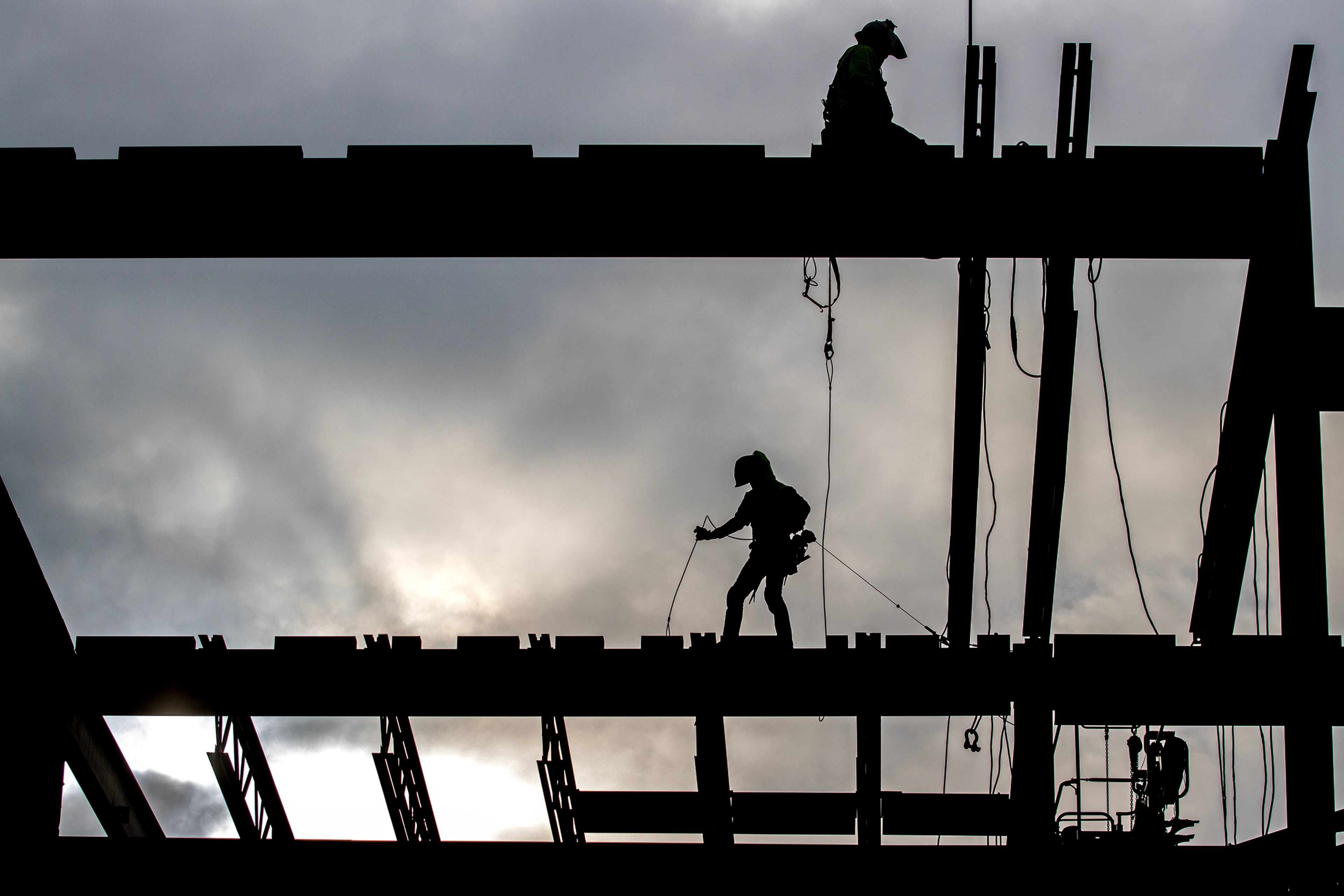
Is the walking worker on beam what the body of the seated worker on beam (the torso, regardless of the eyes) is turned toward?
no

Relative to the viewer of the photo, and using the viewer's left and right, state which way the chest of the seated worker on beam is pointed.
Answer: facing to the right of the viewer

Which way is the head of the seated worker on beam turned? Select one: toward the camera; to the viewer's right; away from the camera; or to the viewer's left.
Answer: to the viewer's right

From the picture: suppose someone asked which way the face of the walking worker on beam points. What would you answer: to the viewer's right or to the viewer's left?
to the viewer's left
